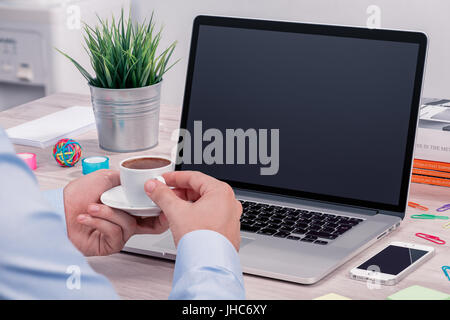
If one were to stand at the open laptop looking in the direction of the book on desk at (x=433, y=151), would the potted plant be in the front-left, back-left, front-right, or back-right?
back-left

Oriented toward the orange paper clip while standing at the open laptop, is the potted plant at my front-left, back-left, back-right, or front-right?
back-left

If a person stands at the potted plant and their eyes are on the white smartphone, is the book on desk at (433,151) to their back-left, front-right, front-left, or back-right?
front-left

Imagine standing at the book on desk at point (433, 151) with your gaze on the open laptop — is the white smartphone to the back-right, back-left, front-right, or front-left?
front-left

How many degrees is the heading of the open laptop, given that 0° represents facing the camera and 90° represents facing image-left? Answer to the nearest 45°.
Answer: approximately 45°

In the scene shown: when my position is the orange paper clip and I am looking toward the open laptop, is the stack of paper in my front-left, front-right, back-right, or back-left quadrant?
front-right

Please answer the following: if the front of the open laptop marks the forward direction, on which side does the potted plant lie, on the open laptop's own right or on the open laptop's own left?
on the open laptop's own right

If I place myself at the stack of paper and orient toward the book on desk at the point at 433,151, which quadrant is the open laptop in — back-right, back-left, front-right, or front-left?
front-right

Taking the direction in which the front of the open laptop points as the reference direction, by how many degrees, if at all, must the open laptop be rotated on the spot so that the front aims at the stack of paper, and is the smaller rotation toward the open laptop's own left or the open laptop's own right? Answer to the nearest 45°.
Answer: approximately 90° to the open laptop's own right
